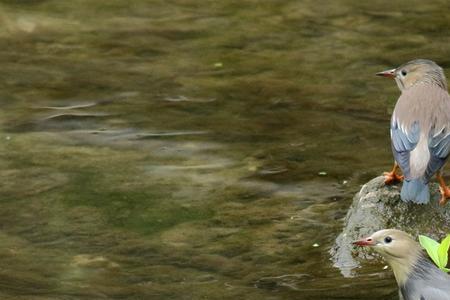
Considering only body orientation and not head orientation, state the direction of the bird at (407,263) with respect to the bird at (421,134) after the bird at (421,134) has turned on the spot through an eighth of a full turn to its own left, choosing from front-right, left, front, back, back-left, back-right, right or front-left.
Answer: back-left

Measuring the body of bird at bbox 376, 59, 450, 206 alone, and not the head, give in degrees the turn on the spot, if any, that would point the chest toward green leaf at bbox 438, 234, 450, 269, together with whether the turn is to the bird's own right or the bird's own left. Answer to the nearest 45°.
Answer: approximately 180°

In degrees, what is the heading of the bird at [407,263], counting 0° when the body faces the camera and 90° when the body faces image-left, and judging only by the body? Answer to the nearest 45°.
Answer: approximately 90°

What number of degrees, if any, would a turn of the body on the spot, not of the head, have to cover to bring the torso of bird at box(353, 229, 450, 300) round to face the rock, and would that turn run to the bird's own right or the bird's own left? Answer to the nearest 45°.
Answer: approximately 90° to the bird's own right

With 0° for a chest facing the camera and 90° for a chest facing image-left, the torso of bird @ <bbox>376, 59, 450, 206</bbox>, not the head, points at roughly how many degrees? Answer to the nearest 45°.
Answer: approximately 180°

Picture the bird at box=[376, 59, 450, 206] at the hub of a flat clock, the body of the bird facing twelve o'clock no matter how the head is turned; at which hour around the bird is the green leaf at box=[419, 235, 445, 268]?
The green leaf is roughly at 6 o'clock from the bird.
